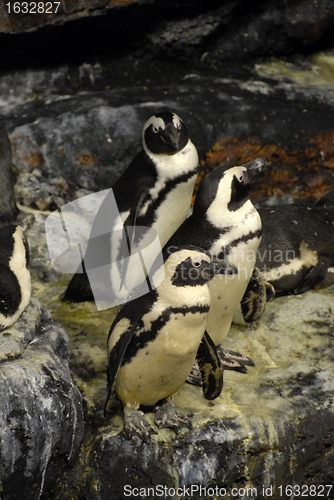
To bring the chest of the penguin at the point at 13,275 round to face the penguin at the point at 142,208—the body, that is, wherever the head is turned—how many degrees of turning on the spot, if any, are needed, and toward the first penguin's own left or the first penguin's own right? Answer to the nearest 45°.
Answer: approximately 45° to the first penguin's own left

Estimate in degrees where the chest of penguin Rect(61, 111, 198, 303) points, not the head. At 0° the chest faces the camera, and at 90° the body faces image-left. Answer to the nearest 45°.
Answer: approximately 315°

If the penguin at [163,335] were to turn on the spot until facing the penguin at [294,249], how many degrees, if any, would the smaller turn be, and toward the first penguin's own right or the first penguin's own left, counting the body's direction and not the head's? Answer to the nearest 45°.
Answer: approximately 90° to the first penguin's own left

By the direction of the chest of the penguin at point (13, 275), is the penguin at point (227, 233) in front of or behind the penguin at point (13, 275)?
in front

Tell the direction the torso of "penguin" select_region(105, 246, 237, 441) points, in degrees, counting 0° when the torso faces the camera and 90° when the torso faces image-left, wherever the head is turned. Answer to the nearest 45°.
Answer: approximately 315°
